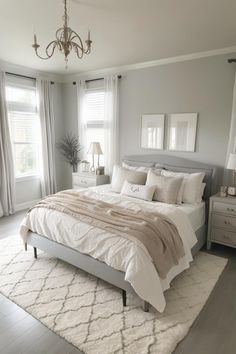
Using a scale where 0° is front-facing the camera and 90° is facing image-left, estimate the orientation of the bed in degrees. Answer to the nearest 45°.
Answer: approximately 45°

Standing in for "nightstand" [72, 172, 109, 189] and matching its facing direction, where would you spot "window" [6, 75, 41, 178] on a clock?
The window is roughly at 2 o'clock from the nightstand.

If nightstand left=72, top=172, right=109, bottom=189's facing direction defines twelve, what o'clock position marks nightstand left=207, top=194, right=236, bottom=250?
nightstand left=207, top=194, right=236, bottom=250 is roughly at 9 o'clock from nightstand left=72, top=172, right=109, bottom=189.

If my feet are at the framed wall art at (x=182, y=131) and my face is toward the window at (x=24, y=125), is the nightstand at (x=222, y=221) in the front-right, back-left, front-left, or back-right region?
back-left

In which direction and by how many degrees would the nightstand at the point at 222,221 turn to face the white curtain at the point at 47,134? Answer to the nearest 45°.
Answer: approximately 45° to its right

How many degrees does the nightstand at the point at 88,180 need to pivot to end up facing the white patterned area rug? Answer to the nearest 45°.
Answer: approximately 45° to its left

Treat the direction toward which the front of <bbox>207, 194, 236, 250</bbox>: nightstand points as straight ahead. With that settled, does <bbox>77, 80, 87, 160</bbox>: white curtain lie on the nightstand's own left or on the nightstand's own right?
on the nightstand's own right
